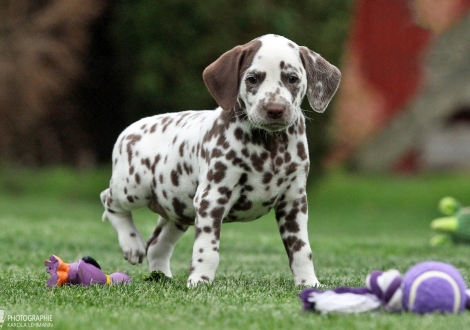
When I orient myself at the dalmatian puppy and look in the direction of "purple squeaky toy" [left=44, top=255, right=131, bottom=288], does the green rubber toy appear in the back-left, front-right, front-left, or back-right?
back-right

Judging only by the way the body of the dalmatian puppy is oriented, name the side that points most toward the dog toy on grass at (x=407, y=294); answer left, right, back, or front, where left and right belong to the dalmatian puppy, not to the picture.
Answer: front

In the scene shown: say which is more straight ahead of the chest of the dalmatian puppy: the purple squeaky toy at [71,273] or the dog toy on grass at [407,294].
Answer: the dog toy on grass

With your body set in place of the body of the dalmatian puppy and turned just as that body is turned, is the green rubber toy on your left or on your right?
on your left

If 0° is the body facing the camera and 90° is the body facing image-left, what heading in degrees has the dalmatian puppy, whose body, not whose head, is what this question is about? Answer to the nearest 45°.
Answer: approximately 315°

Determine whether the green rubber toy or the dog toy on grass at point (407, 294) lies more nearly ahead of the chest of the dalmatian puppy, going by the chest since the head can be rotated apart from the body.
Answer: the dog toy on grass

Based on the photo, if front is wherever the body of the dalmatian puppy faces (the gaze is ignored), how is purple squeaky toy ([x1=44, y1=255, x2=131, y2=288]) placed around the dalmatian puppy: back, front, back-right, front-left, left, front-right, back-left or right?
back-right
